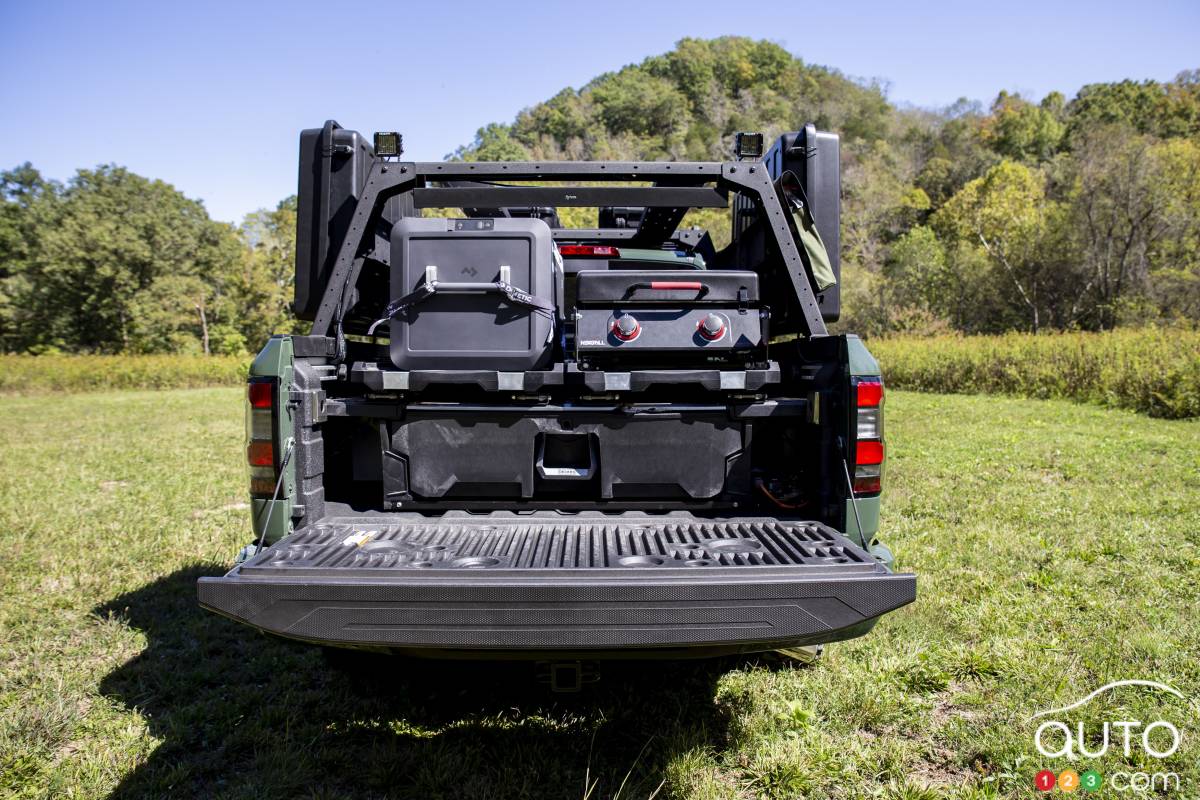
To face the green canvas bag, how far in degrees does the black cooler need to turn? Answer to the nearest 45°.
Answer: approximately 90° to its left

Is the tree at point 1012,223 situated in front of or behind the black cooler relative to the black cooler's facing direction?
behind

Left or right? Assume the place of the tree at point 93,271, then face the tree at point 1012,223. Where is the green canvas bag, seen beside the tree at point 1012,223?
right

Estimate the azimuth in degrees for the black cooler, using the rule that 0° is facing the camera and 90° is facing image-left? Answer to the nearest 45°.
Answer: approximately 0°

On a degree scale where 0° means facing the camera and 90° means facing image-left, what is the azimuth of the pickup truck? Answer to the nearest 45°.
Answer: approximately 180°

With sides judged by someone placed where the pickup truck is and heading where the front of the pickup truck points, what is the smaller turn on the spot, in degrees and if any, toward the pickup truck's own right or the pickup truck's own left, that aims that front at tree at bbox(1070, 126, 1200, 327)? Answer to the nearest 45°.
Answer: approximately 45° to the pickup truck's own right

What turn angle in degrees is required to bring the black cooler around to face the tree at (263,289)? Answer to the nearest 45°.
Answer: approximately 180°
